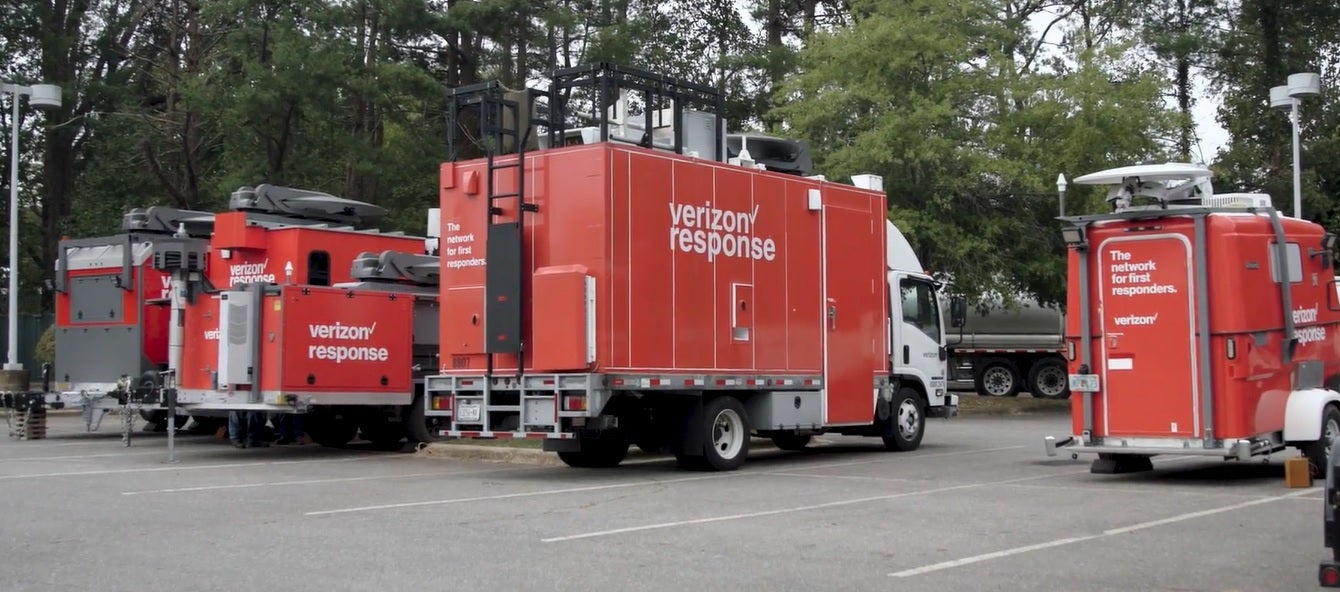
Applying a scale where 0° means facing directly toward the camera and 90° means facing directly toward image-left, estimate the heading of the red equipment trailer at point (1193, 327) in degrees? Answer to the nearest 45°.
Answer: approximately 225°

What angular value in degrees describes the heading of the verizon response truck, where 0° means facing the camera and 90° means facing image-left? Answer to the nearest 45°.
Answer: approximately 225°

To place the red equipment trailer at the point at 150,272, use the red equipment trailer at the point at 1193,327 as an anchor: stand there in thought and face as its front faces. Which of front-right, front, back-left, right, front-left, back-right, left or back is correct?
back-left
